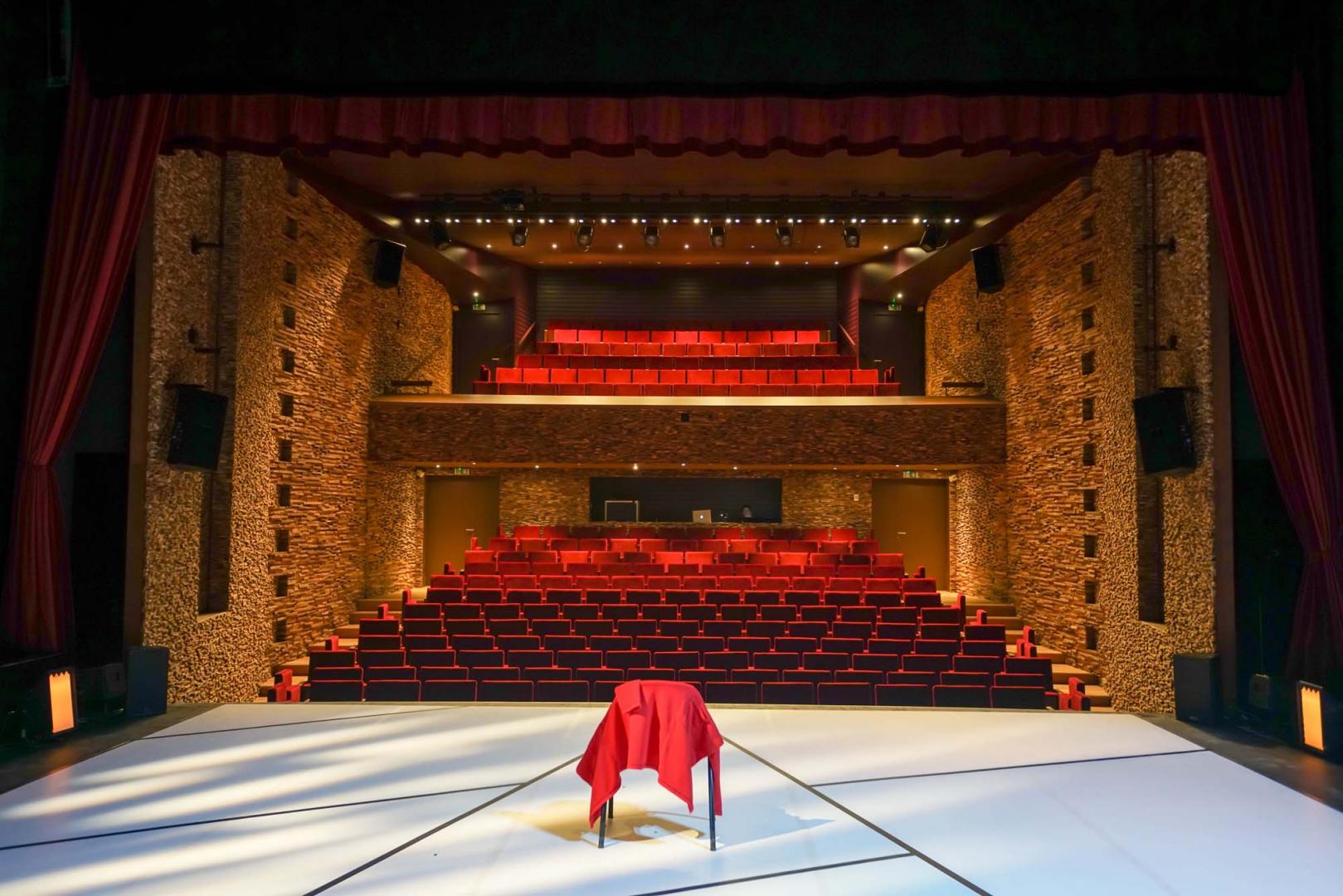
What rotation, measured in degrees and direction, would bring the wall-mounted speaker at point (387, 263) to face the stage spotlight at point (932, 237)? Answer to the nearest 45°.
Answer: approximately 45° to its right

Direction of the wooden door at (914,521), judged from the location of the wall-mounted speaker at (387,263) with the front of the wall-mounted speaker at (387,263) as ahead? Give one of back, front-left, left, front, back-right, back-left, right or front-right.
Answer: front-left

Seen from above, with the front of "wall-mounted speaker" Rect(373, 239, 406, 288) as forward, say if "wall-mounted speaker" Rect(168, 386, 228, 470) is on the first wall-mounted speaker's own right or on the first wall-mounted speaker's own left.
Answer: on the first wall-mounted speaker's own right

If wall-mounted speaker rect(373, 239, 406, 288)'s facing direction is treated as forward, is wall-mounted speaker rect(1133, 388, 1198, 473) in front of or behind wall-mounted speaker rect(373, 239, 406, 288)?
in front

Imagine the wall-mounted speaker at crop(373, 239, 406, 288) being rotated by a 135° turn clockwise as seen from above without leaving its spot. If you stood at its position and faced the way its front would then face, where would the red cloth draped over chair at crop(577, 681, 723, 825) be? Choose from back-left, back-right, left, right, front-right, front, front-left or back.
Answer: left

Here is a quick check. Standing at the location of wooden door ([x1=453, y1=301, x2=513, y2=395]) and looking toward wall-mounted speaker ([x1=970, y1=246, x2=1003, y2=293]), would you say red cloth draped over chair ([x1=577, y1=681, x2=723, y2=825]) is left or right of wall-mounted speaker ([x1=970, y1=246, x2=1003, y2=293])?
right

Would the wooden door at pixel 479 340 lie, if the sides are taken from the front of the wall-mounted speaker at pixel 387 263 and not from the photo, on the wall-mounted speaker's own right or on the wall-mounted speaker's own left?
on the wall-mounted speaker's own left

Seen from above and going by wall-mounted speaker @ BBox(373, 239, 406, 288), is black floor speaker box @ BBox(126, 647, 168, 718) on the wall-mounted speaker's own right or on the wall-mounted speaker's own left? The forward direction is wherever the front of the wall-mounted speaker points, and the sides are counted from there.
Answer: on the wall-mounted speaker's own right
